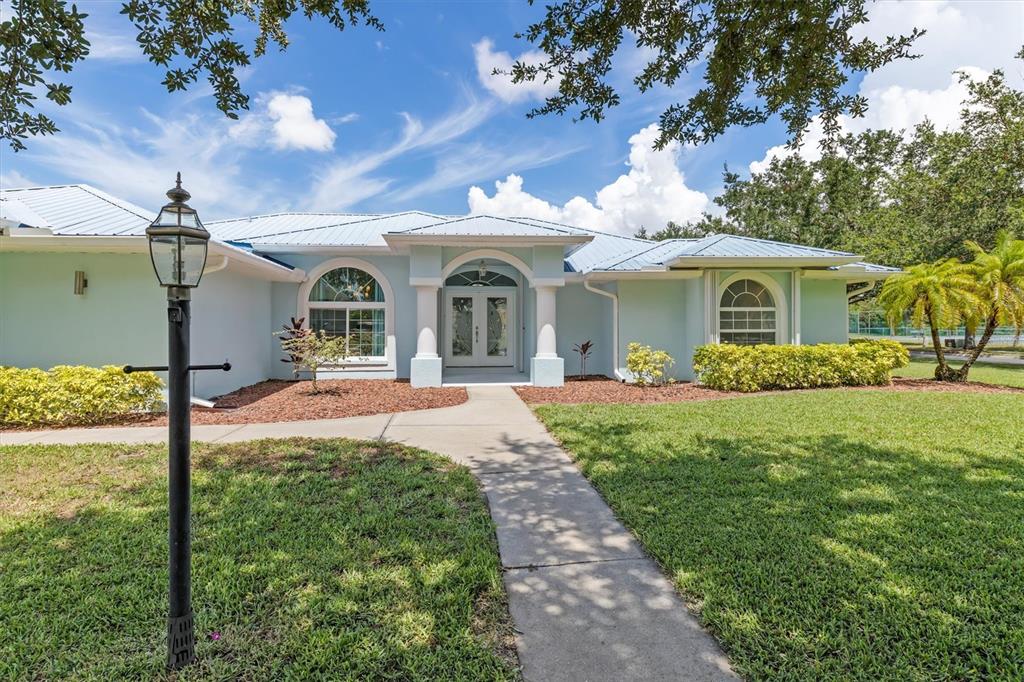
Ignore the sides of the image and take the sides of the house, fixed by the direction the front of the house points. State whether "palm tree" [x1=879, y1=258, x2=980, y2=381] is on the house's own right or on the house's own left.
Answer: on the house's own left

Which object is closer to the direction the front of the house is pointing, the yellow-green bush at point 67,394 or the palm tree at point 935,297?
the yellow-green bush

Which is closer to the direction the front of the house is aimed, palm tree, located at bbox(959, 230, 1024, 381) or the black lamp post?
the black lamp post

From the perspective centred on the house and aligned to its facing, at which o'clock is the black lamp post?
The black lamp post is roughly at 12 o'clock from the house.

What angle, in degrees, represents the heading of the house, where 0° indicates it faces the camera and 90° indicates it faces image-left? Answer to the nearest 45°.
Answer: approximately 0°

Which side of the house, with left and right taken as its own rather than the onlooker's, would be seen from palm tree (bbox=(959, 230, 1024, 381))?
left
